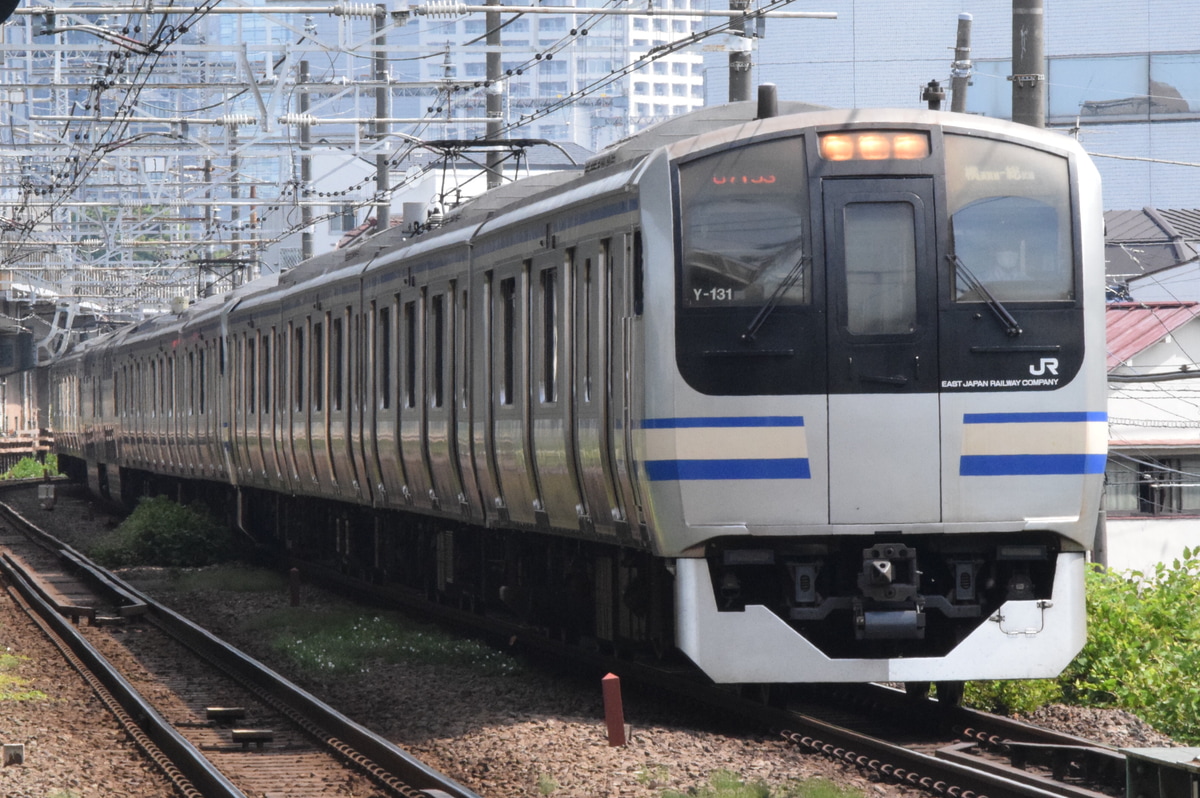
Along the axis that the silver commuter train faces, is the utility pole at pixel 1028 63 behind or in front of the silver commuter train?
behind

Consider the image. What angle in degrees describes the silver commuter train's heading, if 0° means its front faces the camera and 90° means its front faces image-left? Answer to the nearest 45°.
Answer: approximately 0°

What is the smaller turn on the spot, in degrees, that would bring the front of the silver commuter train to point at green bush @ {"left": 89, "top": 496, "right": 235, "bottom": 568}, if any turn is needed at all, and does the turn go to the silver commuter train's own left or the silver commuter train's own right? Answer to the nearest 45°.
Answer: approximately 135° to the silver commuter train's own right

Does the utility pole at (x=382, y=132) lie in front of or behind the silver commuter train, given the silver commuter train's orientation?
behind

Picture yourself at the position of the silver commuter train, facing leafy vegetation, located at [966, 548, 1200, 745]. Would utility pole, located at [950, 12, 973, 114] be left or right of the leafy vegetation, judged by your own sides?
left

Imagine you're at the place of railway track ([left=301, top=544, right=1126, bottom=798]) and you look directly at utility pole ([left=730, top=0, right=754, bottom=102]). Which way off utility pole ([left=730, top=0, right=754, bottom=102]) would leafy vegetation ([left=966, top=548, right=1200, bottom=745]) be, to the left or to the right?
right

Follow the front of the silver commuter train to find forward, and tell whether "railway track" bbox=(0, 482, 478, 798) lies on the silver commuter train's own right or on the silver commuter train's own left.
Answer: on the silver commuter train's own right

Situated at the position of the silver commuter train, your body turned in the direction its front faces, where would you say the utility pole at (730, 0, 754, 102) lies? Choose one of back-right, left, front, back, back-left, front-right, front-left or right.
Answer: back

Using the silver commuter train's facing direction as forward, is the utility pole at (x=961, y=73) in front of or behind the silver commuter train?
behind

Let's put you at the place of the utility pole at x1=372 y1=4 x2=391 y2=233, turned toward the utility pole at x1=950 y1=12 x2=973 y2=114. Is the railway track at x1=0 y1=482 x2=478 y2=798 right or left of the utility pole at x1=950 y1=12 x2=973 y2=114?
right
